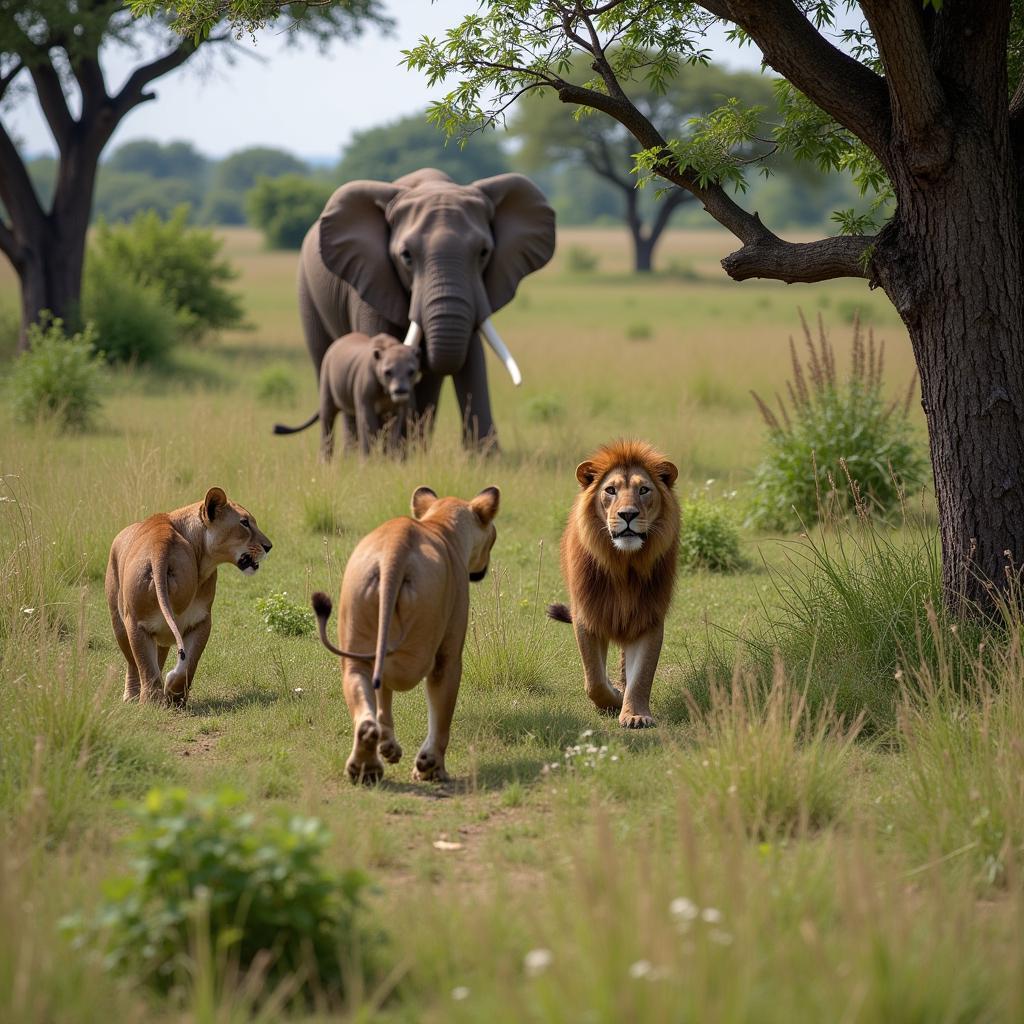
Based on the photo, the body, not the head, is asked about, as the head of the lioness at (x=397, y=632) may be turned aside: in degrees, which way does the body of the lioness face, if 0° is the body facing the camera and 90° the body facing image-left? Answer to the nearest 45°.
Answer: approximately 225°

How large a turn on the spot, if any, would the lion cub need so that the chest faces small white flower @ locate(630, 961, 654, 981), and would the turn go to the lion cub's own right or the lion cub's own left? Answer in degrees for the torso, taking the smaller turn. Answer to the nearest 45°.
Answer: approximately 45° to the lion cub's own right

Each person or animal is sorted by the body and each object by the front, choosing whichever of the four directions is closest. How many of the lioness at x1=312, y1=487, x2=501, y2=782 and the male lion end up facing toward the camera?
1

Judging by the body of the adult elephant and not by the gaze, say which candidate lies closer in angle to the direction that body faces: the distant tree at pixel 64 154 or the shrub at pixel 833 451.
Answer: the shrub

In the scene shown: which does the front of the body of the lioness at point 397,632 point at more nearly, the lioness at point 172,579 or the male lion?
the male lion

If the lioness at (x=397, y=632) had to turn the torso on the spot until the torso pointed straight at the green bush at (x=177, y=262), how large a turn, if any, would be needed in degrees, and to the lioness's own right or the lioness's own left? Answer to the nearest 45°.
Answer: approximately 45° to the lioness's own left

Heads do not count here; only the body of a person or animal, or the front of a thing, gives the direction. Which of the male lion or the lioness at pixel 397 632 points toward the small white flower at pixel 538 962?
the male lion
